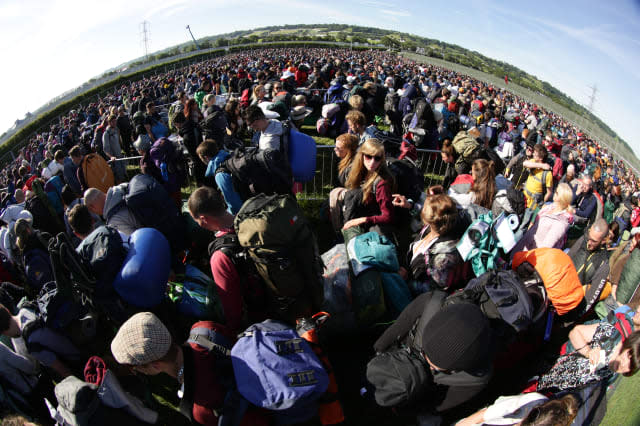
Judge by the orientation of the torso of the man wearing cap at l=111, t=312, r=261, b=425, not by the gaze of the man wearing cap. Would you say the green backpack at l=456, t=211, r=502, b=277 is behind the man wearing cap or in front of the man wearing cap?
behind

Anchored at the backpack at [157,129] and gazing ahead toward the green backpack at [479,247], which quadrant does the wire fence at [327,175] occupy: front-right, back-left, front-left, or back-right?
front-left

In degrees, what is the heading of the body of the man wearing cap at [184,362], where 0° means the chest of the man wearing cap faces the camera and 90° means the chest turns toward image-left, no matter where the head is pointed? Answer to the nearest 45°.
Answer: approximately 90°

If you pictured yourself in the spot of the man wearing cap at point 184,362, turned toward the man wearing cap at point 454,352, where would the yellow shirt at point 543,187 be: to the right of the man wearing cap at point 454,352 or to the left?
left

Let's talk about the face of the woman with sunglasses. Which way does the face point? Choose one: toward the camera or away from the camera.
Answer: toward the camera

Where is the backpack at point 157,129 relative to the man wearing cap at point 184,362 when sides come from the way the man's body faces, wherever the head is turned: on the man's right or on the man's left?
on the man's right

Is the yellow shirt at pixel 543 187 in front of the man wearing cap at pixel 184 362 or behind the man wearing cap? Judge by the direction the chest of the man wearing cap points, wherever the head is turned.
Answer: behind
